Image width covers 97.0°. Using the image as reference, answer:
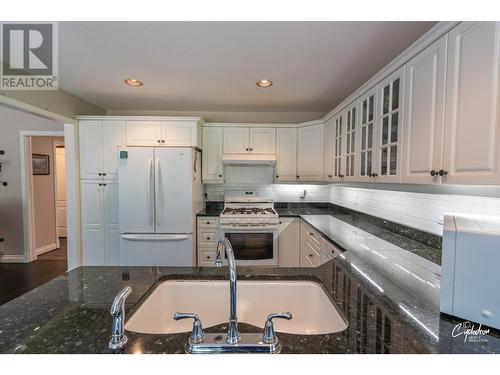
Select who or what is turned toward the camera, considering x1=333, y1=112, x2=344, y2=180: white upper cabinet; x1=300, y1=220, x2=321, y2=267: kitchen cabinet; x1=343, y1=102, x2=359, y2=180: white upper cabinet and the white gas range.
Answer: the white gas range

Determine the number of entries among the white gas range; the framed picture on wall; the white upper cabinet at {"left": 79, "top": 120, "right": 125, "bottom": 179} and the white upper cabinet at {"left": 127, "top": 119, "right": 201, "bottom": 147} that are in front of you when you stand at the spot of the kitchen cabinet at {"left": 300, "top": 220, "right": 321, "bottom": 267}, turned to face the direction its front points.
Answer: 4

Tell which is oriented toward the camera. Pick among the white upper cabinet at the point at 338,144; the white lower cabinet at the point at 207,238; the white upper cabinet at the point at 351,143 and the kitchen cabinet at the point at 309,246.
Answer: the white lower cabinet

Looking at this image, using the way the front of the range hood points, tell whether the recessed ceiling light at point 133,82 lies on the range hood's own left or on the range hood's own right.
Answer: on the range hood's own right

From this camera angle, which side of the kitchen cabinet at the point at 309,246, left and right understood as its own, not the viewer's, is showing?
left

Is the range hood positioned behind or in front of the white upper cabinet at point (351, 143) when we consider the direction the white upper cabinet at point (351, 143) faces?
in front

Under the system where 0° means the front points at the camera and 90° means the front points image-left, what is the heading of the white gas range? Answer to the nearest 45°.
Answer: approximately 0°

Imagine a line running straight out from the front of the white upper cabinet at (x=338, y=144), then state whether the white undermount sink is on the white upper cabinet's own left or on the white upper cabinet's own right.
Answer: on the white upper cabinet's own left

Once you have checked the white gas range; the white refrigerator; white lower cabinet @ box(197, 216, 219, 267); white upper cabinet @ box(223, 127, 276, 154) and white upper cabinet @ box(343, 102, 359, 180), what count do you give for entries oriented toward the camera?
4

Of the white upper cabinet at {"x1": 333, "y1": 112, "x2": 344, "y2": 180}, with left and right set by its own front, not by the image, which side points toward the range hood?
front

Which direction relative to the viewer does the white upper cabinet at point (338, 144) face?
to the viewer's left

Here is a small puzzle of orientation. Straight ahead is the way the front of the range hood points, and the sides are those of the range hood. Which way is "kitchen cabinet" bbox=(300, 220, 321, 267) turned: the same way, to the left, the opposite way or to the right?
to the right

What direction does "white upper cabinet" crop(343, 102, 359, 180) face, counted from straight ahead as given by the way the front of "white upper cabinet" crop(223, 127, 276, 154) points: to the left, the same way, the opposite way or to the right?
to the right

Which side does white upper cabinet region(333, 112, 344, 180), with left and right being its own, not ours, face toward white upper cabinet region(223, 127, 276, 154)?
front

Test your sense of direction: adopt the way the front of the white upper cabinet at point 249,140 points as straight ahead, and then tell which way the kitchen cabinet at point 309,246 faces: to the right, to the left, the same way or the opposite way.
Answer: to the right
